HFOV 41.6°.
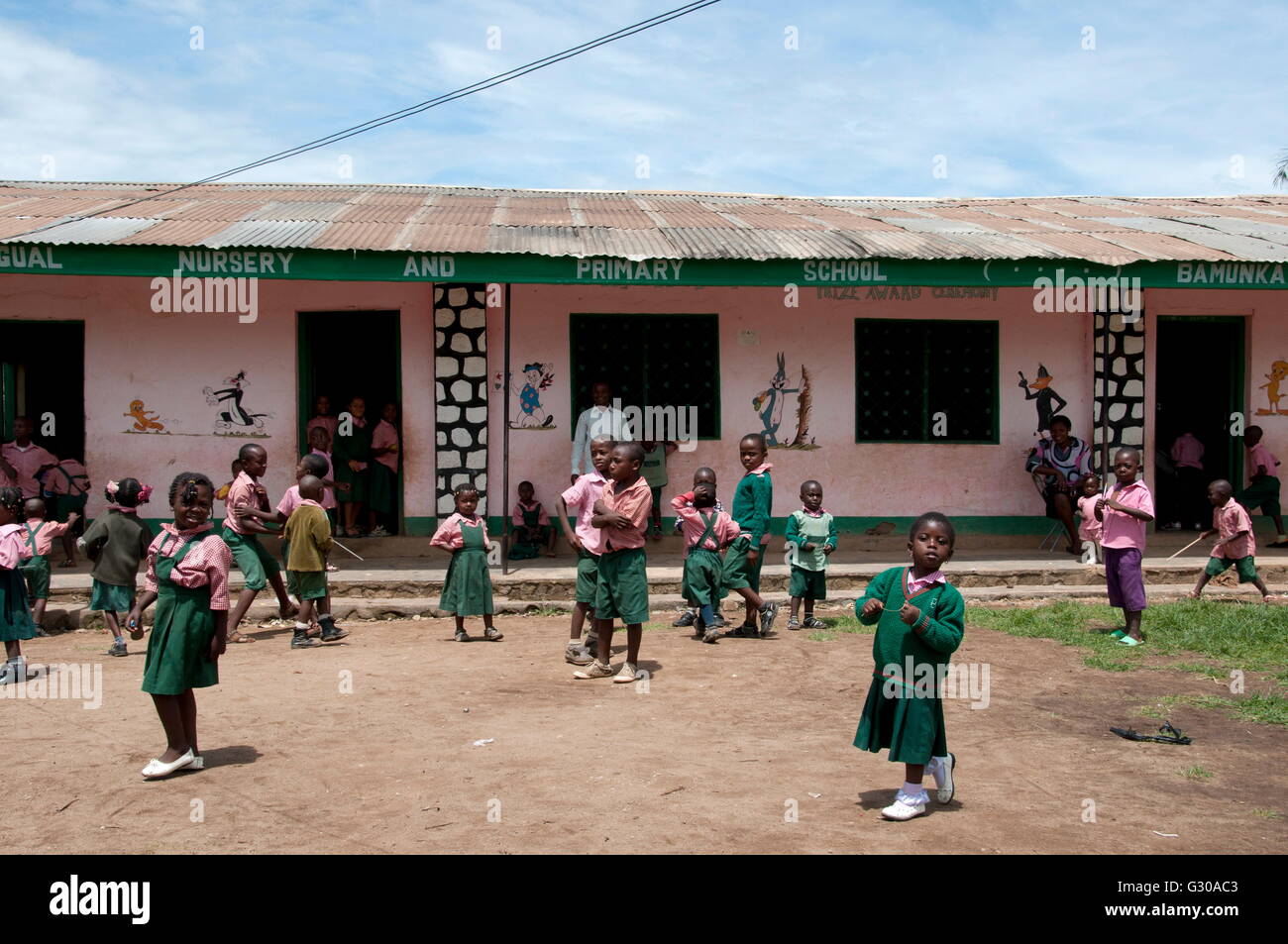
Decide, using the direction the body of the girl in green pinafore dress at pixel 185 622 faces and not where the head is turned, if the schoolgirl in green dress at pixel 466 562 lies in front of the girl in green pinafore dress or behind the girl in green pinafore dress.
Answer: behind

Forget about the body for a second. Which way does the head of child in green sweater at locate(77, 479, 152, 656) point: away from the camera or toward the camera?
away from the camera

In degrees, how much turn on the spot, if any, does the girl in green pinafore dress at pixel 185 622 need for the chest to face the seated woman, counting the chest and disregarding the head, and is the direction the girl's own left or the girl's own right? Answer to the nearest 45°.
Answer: approximately 180°

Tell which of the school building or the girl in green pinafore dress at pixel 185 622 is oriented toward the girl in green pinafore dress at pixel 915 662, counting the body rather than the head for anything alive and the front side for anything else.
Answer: the school building

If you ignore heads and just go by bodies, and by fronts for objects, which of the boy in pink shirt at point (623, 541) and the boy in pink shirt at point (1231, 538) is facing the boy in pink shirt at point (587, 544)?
the boy in pink shirt at point (1231, 538)

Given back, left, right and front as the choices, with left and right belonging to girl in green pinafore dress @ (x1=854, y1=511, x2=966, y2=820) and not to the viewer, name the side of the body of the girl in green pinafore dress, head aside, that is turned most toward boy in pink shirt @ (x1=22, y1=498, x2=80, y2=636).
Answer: right

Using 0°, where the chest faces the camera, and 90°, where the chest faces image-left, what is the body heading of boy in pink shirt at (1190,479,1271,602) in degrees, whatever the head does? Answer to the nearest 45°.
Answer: approximately 45°
